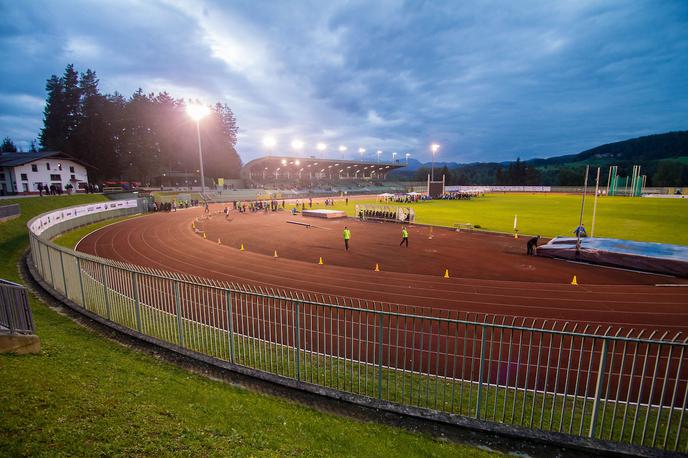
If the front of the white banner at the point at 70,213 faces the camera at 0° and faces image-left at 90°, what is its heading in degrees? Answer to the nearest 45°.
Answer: approximately 315°

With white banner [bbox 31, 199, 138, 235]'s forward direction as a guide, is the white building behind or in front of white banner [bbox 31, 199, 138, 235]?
behind

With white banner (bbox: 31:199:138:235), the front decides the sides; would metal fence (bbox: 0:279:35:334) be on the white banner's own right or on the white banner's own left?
on the white banner's own right

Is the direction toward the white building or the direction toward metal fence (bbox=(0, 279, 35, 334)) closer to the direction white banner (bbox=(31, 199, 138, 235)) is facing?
the metal fence
